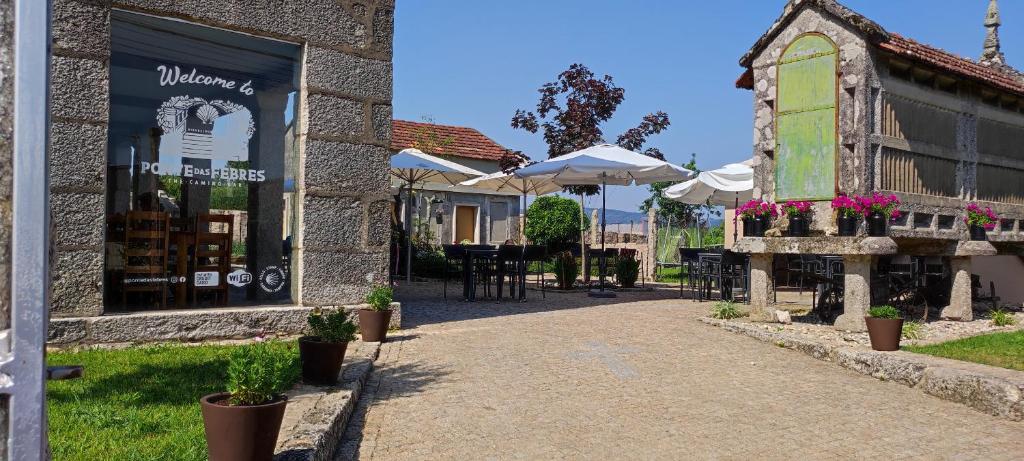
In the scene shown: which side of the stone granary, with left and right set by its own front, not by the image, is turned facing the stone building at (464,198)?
right

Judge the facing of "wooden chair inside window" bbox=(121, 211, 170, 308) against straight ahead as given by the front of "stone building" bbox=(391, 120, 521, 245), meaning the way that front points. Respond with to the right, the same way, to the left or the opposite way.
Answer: the opposite way

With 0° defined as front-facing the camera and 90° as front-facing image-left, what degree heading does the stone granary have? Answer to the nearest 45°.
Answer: approximately 45°

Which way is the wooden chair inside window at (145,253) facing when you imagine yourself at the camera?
facing away from the viewer

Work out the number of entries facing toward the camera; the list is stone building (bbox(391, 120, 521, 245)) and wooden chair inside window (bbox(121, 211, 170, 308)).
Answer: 1

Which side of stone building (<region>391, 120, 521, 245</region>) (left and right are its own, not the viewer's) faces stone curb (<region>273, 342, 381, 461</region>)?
front

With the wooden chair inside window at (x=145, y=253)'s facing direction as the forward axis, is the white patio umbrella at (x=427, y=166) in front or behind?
in front

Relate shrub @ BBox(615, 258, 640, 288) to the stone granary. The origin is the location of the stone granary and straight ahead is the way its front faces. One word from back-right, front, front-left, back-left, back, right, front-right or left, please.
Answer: right

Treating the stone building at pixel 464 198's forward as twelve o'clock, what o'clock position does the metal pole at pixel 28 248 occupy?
The metal pole is roughly at 12 o'clock from the stone building.

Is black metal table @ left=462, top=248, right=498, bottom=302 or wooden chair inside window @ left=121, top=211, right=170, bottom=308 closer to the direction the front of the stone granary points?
the wooden chair inside window

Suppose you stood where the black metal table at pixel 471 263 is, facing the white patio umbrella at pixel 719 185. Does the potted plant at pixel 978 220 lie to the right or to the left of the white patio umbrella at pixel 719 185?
right

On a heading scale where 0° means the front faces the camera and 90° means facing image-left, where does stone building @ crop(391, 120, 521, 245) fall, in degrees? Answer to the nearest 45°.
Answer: approximately 0°

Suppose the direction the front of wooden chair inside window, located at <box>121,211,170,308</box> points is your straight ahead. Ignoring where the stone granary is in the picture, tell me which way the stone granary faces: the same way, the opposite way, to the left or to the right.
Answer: to the left
